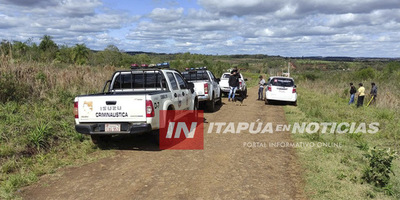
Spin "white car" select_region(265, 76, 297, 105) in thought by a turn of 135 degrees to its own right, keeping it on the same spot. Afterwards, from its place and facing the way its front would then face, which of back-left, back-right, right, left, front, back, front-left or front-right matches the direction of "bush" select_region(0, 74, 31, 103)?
right

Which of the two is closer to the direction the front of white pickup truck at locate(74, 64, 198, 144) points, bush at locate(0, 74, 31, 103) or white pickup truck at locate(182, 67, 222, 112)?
the white pickup truck

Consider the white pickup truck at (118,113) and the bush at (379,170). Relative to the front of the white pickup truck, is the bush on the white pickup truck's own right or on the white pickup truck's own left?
on the white pickup truck's own right

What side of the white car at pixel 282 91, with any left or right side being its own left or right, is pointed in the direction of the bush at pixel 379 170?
back

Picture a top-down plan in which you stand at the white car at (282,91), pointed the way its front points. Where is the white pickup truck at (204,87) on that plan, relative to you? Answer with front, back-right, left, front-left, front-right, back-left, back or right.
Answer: back-left

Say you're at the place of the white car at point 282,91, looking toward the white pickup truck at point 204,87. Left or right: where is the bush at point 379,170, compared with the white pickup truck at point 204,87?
left

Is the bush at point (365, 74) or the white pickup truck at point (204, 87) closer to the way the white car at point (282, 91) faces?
the bush

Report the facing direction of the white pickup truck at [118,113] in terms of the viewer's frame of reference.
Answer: facing away from the viewer and to the right of the viewer

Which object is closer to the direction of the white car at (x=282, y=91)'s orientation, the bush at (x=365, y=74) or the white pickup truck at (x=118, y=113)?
the bush

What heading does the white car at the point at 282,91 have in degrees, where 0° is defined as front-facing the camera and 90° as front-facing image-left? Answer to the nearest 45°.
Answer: approximately 180°

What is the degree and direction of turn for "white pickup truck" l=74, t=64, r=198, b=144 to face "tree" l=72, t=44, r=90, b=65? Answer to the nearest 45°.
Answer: approximately 45° to its left
